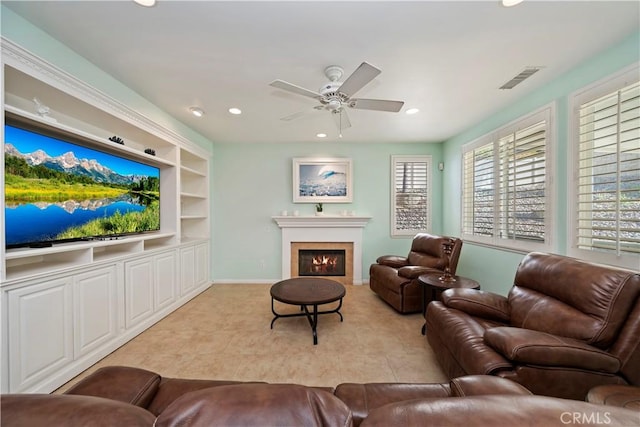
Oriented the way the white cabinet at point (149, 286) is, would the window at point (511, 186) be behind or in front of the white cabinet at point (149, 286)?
in front

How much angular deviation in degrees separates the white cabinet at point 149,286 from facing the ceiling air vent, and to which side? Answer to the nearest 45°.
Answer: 0° — it already faces it

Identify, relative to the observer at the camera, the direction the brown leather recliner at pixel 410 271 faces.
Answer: facing the viewer and to the left of the viewer

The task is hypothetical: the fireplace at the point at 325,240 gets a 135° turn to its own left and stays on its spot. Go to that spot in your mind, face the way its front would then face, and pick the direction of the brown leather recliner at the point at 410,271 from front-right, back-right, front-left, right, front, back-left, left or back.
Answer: right

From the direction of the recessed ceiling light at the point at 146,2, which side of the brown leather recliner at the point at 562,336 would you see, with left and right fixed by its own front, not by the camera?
front

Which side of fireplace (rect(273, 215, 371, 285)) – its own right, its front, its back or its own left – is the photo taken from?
front

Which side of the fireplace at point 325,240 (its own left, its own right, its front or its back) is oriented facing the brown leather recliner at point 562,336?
front

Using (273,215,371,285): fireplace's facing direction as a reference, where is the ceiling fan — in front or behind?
in front

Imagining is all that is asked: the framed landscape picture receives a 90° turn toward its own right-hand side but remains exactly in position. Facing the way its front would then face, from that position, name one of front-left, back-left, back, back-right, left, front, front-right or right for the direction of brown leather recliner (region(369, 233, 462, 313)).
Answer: back-left

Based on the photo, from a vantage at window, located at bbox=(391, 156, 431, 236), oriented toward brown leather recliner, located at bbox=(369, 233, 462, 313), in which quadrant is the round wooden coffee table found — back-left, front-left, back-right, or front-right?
front-right

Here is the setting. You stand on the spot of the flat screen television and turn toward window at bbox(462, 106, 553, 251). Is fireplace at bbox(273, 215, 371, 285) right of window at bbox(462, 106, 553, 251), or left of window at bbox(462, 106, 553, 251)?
left

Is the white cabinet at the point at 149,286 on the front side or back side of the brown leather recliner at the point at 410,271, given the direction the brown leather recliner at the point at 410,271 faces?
on the front side

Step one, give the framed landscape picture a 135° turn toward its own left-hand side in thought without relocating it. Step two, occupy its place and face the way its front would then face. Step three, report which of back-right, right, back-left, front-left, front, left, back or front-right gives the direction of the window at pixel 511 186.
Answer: right

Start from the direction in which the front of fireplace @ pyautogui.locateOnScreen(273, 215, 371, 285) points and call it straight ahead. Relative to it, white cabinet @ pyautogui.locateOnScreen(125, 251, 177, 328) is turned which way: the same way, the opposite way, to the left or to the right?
to the left
